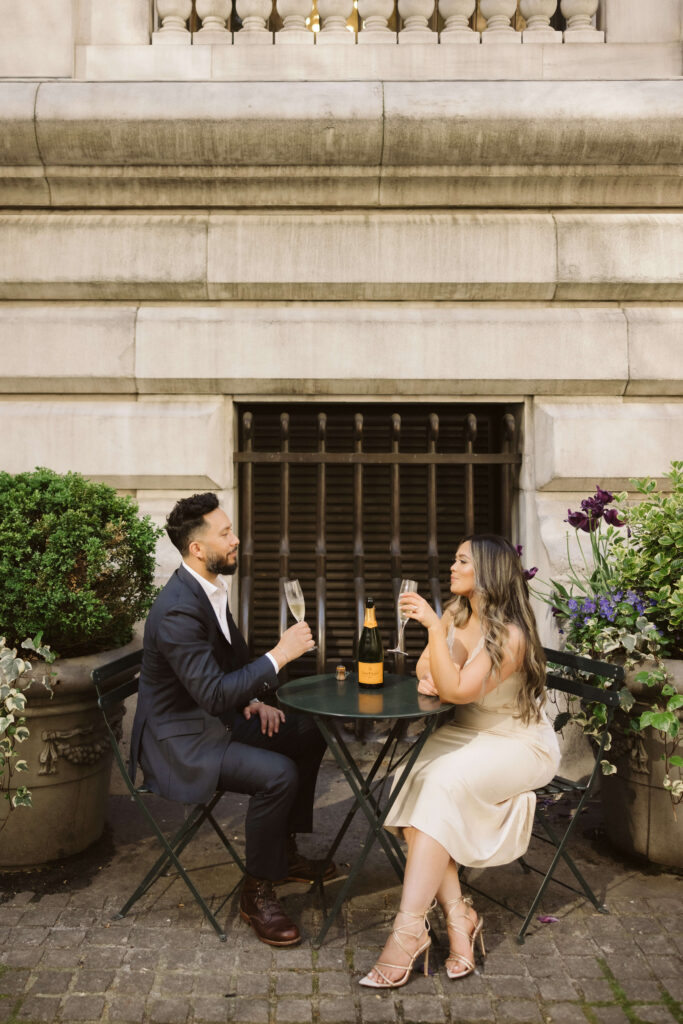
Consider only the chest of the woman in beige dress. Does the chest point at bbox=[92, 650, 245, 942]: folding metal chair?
yes

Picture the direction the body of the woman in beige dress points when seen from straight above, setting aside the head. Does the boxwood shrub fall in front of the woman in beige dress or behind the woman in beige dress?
in front

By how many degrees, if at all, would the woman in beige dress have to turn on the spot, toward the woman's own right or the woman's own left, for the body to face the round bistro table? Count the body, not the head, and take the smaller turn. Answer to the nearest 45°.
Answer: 0° — they already face it

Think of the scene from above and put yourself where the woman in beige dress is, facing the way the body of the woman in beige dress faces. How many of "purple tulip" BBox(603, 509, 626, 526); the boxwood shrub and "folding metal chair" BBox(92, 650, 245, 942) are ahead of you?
2

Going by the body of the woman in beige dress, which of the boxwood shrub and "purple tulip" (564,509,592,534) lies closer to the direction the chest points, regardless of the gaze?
the boxwood shrub

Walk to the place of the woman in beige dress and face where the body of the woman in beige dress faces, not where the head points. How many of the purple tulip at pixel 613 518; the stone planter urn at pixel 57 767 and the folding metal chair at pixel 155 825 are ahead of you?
2

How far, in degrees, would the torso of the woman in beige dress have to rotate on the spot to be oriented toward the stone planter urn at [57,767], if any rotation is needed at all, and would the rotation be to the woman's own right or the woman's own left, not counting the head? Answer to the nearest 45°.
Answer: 0° — they already face it

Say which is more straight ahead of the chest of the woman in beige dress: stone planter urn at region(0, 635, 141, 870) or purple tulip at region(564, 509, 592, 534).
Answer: the stone planter urn

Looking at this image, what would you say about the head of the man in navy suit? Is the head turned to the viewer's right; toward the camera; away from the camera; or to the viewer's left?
to the viewer's right

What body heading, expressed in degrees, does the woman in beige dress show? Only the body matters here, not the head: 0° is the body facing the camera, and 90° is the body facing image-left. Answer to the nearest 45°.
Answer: approximately 90°

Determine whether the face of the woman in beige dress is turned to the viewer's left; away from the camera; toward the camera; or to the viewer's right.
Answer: to the viewer's left
